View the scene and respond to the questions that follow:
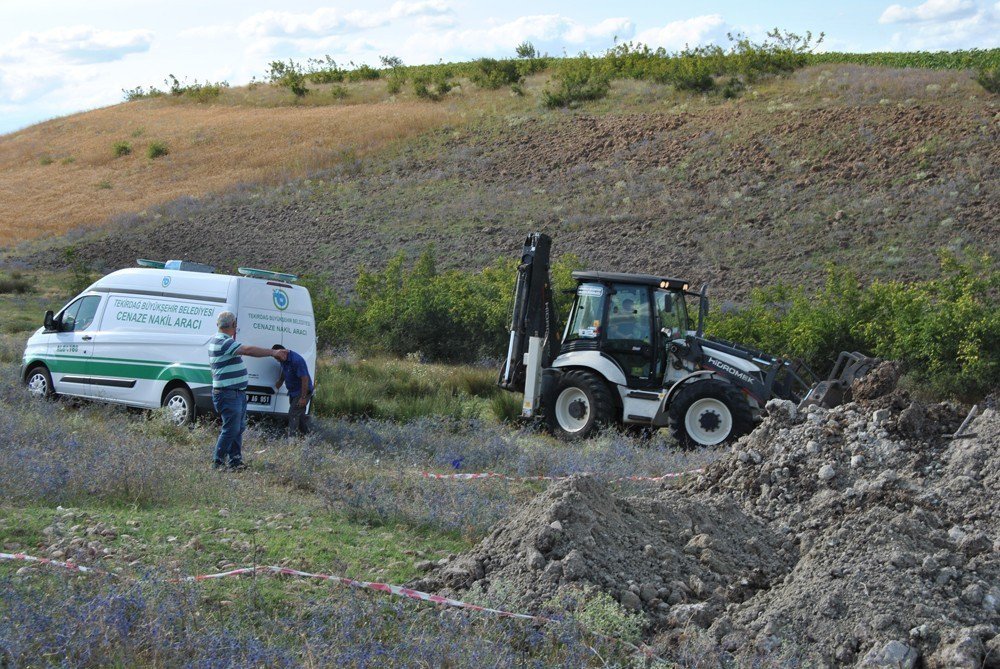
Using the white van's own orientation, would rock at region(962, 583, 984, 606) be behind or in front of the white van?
behind

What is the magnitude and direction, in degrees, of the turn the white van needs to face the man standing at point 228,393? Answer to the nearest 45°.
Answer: approximately 135° to its left

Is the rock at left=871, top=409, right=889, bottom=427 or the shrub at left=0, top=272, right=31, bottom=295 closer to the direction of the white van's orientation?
the shrub

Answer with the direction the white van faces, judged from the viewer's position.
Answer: facing away from the viewer and to the left of the viewer

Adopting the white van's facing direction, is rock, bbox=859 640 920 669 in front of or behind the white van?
behind

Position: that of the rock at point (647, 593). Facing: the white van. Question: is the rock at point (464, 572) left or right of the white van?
left

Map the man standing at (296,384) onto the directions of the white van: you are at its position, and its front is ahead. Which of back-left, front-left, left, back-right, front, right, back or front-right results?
back

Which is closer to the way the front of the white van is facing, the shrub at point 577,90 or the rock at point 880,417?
the shrub

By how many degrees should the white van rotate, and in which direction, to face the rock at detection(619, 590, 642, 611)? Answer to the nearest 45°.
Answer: approximately 135° to its left

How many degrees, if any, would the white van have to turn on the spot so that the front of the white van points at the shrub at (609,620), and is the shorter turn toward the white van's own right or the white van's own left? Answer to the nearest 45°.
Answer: approximately 135° to the white van's own left

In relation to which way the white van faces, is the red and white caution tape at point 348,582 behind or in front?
behind

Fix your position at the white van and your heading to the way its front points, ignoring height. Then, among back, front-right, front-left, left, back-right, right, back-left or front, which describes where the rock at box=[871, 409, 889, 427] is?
back

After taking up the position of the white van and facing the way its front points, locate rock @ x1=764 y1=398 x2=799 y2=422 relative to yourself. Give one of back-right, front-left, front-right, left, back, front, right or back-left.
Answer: back
